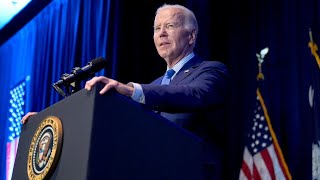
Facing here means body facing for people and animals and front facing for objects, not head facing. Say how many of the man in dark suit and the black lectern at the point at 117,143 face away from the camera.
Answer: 0

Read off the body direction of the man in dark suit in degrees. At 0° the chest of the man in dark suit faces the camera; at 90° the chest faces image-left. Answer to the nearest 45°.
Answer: approximately 45°

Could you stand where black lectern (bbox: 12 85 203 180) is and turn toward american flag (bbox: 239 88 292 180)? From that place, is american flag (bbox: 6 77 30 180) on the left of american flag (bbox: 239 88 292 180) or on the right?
left

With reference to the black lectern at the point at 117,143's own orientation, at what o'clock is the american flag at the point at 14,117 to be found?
The american flag is roughly at 4 o'clock from the black lectern.

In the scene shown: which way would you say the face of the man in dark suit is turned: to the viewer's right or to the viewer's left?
to the viewer's left

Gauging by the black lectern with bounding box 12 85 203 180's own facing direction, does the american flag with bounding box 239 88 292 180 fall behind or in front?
behind

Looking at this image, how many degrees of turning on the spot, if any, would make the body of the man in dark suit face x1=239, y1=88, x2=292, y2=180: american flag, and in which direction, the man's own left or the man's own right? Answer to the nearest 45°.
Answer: approximately 180°

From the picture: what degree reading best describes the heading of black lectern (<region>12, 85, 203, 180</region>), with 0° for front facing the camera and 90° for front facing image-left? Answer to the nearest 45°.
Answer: approximately 45°
